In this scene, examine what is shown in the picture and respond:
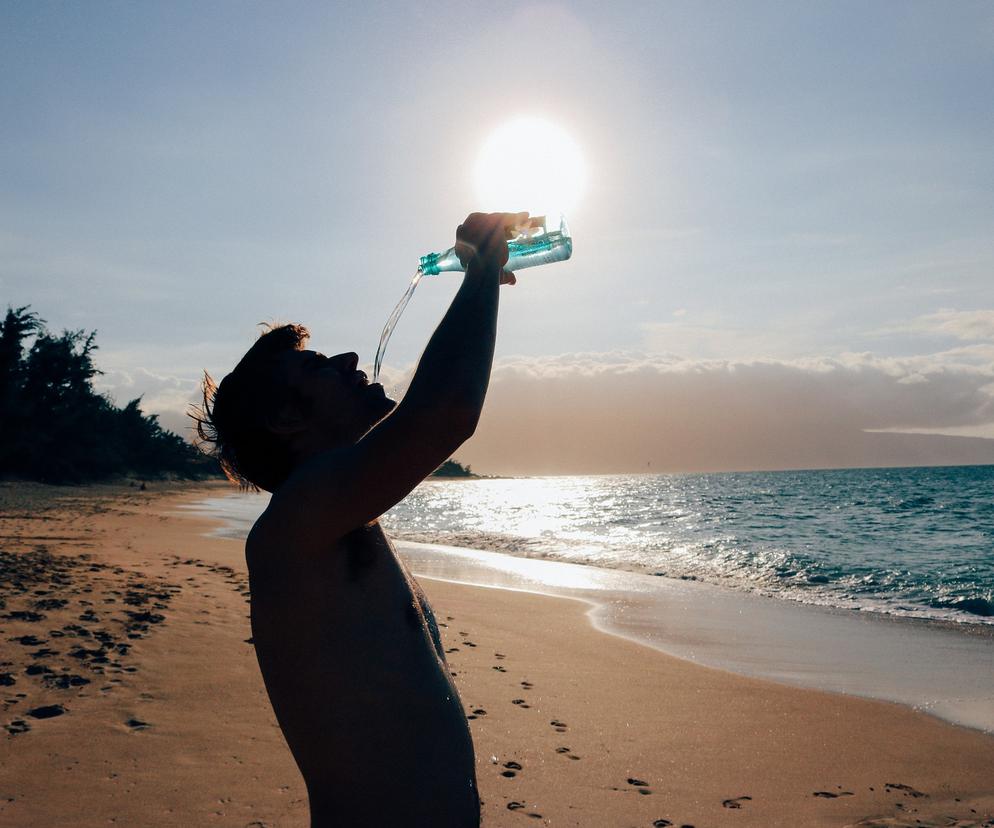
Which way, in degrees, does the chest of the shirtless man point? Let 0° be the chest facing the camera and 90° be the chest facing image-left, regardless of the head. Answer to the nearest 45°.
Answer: approximately 270°

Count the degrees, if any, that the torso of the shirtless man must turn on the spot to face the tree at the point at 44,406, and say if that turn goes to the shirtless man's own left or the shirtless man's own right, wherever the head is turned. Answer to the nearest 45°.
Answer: approximately 90° to the shirtless man's own left

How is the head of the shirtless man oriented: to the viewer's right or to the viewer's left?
to the viewer's right
